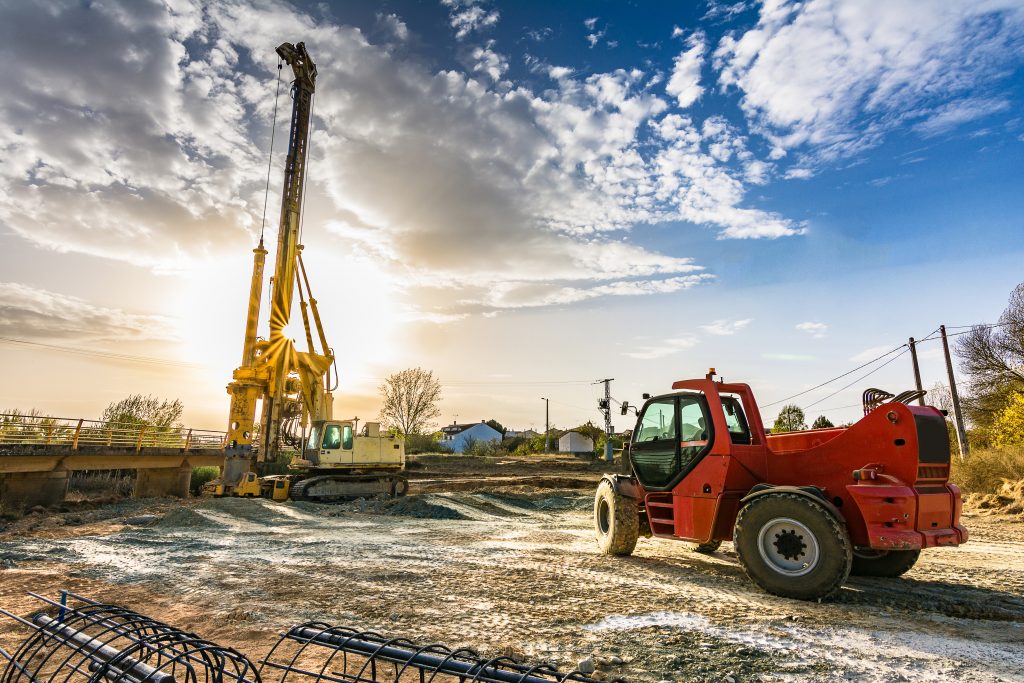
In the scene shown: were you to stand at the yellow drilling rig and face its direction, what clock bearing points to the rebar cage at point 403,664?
The rebar cage is roughly at 9 o'clock from the yellow drilling rig.

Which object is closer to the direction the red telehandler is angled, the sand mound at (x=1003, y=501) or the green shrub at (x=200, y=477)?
the green shrub

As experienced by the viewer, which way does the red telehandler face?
facing away from the viewer and to the left of the viewer

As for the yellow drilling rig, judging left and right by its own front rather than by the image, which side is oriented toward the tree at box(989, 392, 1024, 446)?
back

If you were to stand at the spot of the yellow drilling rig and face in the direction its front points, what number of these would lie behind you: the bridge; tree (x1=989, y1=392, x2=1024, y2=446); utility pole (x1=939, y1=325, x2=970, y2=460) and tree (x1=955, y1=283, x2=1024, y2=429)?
3

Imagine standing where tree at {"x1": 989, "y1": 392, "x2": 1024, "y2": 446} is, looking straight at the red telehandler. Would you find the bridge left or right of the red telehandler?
right

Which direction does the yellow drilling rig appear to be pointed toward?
to the viewer's left

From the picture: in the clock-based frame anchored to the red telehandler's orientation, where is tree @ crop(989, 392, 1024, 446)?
The tree is roughly at 2 o'clock from the red telehandler.

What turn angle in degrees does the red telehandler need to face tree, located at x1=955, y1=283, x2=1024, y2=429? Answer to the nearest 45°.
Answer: approximately 45° to its right

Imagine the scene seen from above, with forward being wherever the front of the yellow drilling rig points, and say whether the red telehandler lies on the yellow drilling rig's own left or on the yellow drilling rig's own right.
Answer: on the yellow drilling rig's own left

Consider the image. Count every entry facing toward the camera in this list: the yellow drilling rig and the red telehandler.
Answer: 0

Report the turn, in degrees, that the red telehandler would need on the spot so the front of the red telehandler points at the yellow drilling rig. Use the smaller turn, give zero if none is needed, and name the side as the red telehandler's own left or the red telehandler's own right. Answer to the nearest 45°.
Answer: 0° — it already faces it

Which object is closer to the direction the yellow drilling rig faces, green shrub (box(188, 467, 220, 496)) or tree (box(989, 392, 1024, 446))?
the green shrub

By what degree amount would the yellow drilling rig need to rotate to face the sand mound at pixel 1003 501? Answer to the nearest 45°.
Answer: approximately 135° to its left
